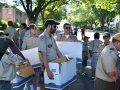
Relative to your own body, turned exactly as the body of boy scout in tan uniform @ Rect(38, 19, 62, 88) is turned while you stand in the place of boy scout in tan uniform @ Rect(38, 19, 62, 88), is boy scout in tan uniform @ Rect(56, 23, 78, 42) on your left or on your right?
on your left

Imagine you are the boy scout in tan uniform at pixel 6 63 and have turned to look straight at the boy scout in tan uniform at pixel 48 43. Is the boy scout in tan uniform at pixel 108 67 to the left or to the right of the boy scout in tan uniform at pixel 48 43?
right

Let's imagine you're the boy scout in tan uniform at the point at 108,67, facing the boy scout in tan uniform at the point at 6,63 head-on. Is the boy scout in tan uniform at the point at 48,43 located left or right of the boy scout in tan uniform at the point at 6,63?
right

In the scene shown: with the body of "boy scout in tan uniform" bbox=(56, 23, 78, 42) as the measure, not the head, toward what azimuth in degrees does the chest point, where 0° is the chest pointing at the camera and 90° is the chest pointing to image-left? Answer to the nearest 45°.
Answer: approximately 0°
